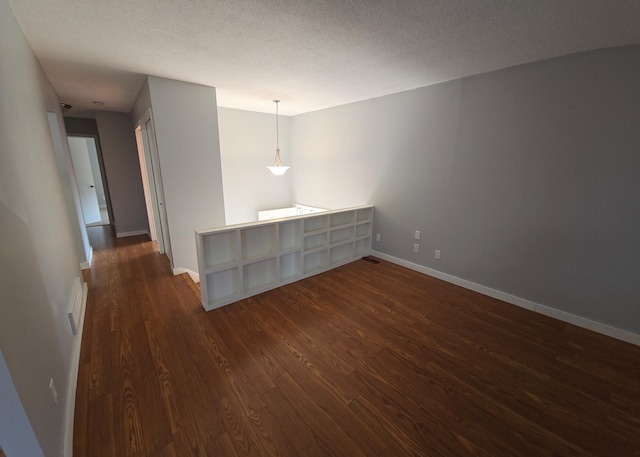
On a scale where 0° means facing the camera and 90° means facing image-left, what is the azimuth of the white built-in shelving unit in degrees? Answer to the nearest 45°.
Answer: approximately 315°

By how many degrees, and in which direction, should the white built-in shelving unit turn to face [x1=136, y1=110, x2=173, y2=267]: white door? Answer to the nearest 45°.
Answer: approximately 180°

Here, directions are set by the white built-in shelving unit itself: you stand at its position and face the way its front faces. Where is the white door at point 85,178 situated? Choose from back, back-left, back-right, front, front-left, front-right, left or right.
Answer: back
